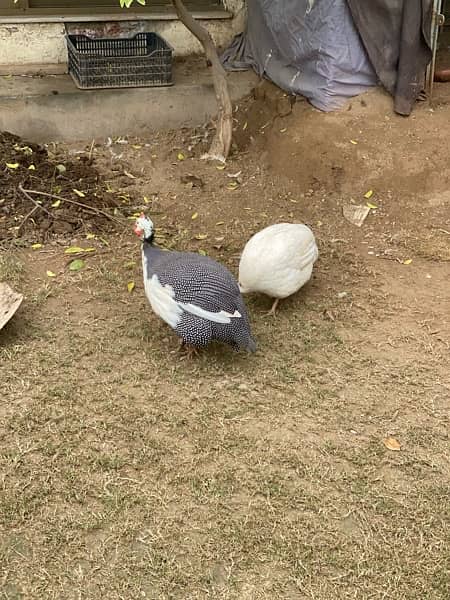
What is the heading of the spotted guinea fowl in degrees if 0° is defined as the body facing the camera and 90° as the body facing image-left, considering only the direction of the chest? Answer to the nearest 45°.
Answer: approximately 90°

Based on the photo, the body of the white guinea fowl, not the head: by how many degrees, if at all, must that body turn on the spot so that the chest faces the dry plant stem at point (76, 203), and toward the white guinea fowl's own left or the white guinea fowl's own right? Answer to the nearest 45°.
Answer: approximately 45° to the white guinea fowl's own right

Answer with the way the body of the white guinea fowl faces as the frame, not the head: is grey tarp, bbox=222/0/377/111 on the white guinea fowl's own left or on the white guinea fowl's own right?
on the white guinea fowl's own right

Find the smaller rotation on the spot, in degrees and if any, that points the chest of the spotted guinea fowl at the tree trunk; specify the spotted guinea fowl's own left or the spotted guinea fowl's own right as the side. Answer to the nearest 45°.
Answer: approximately 90° to the spotted guinea fowl's own right

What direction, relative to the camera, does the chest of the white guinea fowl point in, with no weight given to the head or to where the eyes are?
to the viewer's left

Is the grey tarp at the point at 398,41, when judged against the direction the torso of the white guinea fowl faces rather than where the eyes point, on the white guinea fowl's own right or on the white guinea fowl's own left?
on the white guinea fowl's own right

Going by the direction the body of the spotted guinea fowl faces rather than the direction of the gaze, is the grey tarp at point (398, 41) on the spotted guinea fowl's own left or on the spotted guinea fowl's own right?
on the spotted guinea fowl's own right

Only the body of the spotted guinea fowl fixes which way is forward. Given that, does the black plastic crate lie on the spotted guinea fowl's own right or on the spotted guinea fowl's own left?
on the spotted guinea fowl's own right

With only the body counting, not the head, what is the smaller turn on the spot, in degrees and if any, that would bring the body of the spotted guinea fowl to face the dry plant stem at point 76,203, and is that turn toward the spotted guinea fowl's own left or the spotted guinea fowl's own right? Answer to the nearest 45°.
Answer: approximately 45° to the spotted guinea fowl's own right
